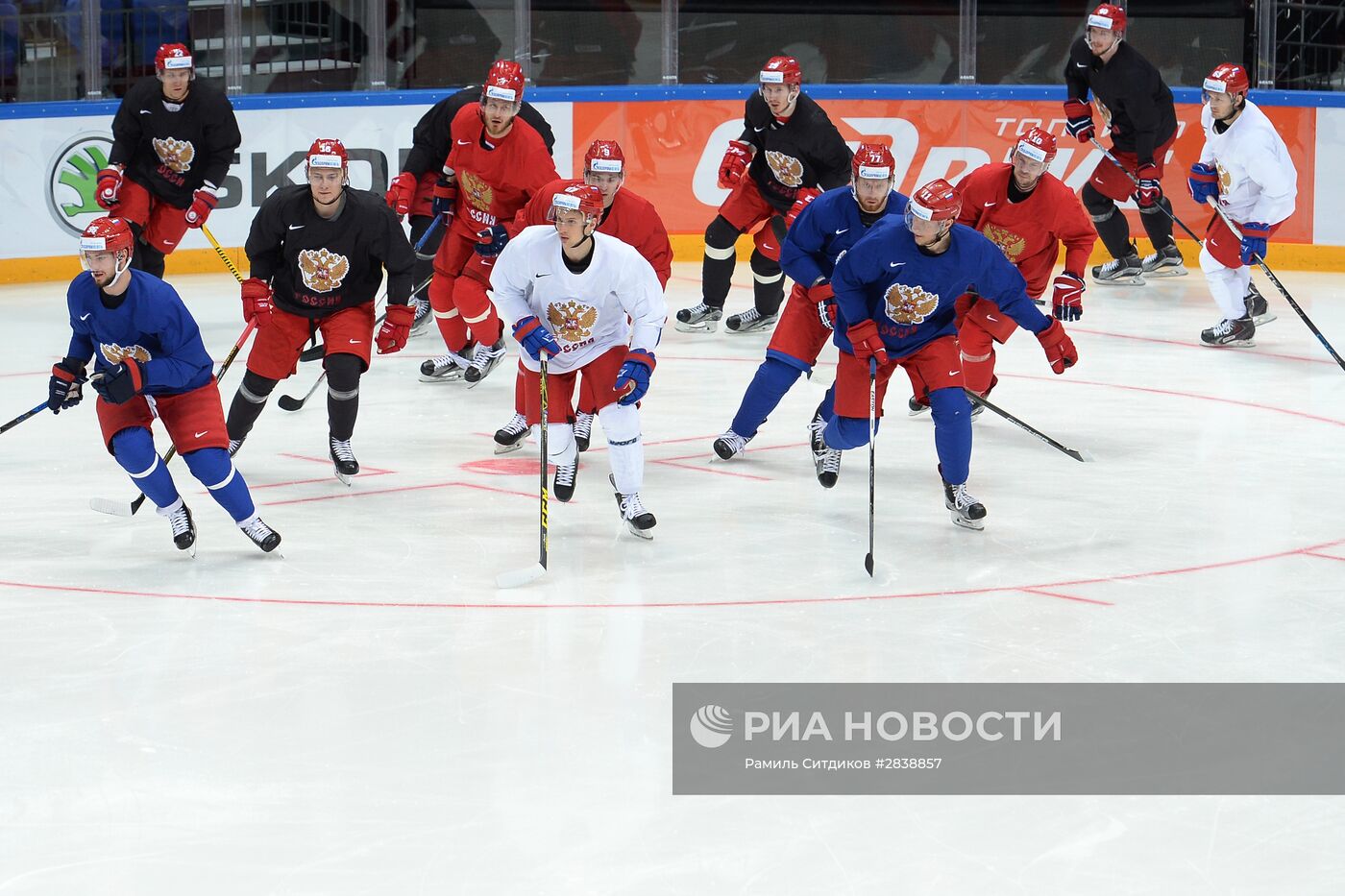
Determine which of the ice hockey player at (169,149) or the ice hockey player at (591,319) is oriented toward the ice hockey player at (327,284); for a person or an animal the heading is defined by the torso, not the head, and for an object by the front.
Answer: the ice hockey player at (169,149)

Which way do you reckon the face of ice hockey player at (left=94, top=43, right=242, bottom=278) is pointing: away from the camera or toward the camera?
toward the camera

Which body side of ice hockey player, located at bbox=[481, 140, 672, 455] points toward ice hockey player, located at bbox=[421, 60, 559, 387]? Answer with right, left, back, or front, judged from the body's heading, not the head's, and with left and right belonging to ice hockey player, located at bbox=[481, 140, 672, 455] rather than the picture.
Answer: back

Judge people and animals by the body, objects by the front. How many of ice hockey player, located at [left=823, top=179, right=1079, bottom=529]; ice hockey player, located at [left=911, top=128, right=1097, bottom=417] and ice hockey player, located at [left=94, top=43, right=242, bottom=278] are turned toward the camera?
3

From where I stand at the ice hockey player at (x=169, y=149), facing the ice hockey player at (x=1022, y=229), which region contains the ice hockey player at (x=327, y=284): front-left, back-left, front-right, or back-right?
front-right

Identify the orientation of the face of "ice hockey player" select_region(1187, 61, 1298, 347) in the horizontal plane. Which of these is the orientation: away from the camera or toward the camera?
toward the camera

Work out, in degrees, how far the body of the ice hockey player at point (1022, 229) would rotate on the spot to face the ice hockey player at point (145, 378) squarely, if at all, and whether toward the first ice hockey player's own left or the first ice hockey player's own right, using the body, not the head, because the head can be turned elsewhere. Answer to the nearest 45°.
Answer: approximately 45° to the first ice hockey player's own right

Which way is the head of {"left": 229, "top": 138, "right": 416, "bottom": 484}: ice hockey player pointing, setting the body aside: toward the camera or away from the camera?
toward the camera

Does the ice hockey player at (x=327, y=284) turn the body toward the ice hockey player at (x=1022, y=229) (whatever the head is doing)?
no

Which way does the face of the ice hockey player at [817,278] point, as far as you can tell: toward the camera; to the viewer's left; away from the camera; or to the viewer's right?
toward the camera

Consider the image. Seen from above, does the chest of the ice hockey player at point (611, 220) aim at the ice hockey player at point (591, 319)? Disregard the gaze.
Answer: yes

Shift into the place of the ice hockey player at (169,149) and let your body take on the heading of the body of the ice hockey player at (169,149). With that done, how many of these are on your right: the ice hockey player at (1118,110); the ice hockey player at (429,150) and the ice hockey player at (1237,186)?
0

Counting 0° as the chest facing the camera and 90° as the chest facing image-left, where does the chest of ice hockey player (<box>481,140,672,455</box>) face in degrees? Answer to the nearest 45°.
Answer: approximately 0°

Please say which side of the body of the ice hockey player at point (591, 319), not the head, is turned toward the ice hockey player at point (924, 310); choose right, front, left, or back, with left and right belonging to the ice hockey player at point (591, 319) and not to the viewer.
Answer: left

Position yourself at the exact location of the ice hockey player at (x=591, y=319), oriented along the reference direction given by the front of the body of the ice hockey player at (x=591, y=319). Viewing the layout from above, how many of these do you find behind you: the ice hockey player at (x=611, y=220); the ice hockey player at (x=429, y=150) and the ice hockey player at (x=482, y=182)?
3

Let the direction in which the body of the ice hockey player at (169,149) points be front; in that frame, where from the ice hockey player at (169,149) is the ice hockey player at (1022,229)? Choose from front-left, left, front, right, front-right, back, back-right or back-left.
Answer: front-left

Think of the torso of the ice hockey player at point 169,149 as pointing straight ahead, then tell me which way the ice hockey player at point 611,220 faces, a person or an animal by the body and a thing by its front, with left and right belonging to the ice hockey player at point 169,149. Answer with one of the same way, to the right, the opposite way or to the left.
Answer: the same way

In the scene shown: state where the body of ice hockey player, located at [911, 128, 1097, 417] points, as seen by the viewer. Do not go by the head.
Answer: toward the camera

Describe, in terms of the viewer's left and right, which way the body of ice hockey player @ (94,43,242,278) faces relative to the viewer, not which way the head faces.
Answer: facing the viewer

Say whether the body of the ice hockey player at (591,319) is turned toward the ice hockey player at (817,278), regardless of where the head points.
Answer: no

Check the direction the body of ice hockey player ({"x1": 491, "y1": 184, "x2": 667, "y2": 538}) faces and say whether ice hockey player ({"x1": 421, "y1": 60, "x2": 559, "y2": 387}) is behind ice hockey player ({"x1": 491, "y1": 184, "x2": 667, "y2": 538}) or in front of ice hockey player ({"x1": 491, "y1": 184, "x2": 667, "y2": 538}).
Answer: behind

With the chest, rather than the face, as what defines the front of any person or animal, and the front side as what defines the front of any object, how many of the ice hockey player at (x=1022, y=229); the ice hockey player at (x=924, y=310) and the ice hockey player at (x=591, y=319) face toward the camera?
3

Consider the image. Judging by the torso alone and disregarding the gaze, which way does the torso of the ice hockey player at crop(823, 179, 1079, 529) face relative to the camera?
toward the camera
